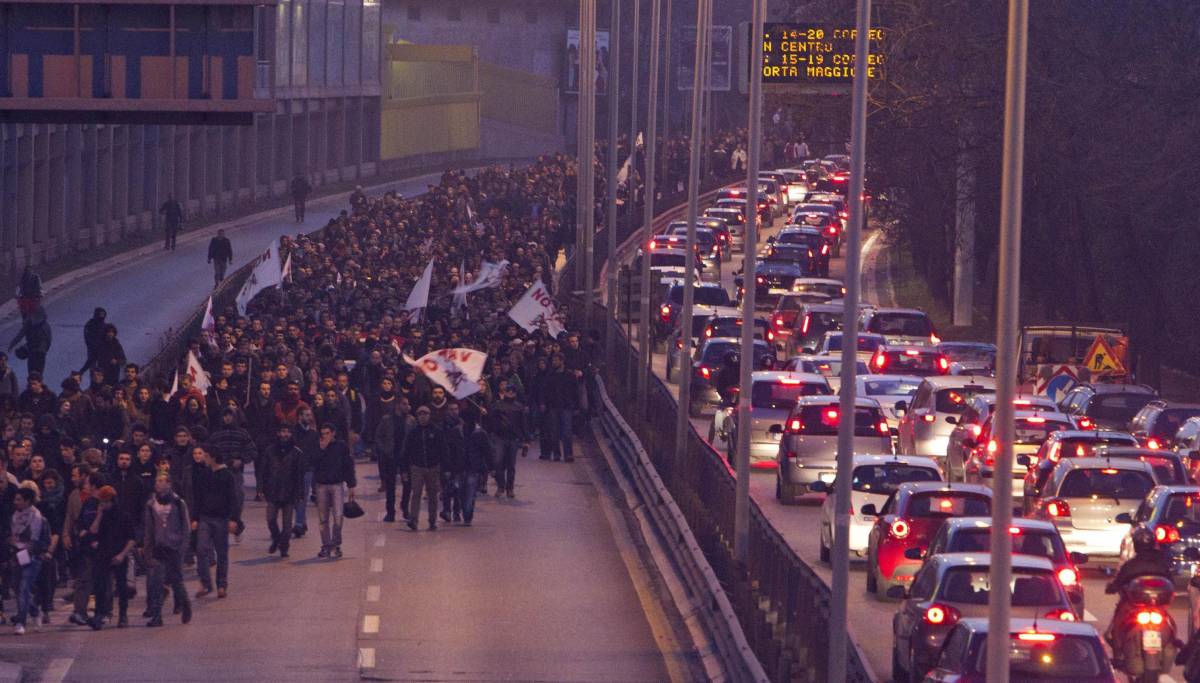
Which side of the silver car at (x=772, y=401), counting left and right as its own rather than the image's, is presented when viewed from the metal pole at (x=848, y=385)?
back

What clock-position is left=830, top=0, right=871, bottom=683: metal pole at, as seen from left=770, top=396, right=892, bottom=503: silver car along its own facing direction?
The metal pole is roughly at 6 o'clock from the silver car.

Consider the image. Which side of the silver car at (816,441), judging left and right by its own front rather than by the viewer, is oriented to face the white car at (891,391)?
front

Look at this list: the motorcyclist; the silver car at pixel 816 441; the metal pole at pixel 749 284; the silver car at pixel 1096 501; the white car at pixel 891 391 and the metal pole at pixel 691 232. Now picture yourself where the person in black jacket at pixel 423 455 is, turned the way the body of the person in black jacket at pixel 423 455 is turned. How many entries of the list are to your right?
0

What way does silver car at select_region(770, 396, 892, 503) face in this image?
away from the camera

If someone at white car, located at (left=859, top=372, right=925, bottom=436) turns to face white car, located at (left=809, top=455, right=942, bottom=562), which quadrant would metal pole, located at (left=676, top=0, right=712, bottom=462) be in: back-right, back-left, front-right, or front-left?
front-right

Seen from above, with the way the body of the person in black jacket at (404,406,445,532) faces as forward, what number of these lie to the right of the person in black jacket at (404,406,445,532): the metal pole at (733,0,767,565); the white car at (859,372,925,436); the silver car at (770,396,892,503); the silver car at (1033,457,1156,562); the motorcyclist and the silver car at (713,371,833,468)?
0

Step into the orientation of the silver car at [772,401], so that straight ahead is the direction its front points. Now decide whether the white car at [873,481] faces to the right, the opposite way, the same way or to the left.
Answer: the same way

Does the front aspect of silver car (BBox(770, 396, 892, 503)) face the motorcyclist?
no

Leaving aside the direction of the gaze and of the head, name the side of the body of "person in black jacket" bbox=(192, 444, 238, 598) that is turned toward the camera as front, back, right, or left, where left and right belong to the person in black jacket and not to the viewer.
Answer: front

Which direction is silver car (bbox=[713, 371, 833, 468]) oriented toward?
away from the camera

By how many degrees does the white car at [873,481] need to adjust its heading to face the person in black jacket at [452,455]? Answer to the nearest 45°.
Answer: approximately 90° to its left

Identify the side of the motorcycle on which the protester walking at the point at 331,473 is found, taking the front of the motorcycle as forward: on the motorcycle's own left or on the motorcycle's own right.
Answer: on the motorcycle's own left

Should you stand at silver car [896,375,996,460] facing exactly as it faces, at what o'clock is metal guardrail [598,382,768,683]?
The metal guardrail is roughly at 8 o'clock from the silver car.

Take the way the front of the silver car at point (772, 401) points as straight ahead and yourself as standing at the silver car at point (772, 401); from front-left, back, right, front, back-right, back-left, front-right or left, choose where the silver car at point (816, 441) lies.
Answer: back

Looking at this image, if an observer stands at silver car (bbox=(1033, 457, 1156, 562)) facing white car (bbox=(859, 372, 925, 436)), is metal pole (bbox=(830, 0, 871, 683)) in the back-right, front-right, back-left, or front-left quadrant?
back-left

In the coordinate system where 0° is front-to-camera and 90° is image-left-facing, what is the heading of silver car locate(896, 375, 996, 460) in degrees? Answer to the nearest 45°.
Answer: approximately 135°

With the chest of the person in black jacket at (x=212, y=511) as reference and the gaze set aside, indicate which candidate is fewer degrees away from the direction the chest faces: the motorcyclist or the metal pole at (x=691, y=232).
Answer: the motorcyclist

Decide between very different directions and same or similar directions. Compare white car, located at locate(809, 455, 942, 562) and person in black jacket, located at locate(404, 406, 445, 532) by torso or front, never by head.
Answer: very different directions

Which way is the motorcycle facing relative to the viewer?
away from the camera

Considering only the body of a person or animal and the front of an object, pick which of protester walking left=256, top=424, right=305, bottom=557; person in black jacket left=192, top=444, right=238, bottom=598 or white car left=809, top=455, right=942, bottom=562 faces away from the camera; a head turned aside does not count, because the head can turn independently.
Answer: the white car

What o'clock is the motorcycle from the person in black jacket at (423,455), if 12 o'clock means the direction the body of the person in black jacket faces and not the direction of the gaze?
The motorcycle is roughly at 11 o'clock from the person in black jacket.

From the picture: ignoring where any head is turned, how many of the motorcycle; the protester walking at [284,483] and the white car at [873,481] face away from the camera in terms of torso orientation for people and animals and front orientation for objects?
2

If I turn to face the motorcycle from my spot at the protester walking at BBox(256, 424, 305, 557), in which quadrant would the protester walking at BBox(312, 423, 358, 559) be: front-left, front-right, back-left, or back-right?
front-left
